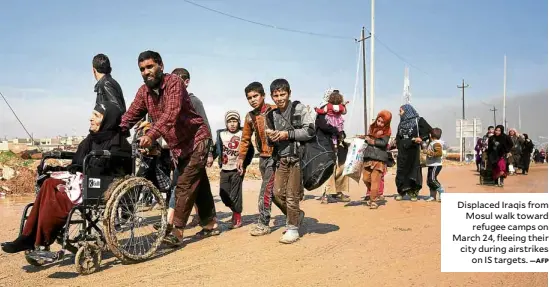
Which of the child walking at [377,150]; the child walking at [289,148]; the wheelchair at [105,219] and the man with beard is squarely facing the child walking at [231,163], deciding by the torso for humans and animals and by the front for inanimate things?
the child walking at [377,150]

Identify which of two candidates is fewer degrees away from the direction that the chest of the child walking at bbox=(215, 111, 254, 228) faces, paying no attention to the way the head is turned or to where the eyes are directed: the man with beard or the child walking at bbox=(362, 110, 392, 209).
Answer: the man with beard

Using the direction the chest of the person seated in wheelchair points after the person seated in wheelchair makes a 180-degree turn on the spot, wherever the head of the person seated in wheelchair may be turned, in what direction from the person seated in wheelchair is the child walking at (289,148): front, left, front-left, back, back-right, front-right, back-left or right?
front

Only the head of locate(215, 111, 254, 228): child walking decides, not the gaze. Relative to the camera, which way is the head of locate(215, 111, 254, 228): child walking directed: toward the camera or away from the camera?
toward the camera

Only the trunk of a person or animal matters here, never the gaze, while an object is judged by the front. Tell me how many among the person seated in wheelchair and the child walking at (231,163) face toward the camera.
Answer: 1

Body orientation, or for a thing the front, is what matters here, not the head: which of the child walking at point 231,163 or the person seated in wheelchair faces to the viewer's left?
the person seated in wheelchair

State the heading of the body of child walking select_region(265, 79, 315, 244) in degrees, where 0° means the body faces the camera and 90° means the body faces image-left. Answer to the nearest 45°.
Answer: approximately 45°

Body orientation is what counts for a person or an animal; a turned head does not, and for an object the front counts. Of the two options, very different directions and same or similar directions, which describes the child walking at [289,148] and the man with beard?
same or similar directions

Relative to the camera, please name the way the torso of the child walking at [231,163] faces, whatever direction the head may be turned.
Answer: toward the camera

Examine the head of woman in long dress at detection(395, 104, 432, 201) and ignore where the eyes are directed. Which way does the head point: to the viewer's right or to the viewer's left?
to the viewer's left

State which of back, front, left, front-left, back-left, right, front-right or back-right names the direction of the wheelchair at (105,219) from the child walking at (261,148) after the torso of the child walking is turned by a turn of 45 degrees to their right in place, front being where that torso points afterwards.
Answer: front-left

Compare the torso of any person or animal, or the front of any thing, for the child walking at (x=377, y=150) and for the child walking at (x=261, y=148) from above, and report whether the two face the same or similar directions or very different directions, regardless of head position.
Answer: same or similar directions

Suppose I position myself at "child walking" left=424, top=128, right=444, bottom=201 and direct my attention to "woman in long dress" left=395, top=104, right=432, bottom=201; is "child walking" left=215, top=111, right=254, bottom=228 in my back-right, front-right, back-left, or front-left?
front-left

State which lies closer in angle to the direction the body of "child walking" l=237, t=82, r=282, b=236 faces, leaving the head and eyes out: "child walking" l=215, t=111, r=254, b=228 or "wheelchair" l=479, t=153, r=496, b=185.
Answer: the child walking

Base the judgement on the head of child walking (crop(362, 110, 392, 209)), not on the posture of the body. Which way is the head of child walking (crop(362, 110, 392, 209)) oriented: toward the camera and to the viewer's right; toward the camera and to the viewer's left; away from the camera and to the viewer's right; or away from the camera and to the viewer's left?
toward the camera and to the viewer's left

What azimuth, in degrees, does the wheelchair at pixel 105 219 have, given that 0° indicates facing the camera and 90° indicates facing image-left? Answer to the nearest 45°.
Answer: approximately 45°
